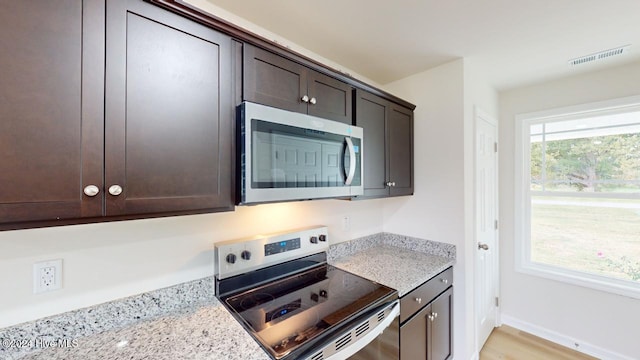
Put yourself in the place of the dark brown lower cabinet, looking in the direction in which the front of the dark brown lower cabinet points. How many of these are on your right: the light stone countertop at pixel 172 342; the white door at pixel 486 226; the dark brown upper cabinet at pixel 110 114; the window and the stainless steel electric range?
3
